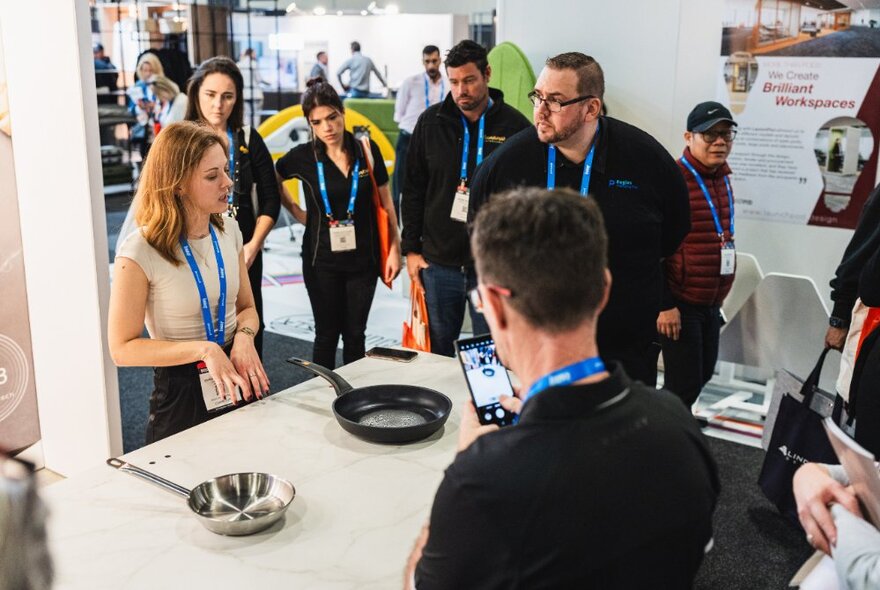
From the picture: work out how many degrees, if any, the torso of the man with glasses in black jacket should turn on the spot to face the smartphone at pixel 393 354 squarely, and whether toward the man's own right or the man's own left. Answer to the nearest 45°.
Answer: approximately 45° to the man's own right

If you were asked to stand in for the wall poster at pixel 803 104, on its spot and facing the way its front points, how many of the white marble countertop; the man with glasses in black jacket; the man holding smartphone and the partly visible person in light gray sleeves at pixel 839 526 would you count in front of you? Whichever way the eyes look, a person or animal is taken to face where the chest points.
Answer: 4

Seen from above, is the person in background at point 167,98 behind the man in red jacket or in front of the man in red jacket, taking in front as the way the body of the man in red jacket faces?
behind

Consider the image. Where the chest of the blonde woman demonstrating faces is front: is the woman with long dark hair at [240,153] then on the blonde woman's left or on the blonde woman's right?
on the blonde woman's left

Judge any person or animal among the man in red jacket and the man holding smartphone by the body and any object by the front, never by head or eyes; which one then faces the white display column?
the man holding smartphone

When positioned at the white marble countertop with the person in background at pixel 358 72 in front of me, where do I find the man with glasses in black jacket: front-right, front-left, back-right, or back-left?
front-right

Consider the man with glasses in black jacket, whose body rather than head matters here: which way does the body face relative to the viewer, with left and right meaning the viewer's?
facing the viewer and to the left of the viewer

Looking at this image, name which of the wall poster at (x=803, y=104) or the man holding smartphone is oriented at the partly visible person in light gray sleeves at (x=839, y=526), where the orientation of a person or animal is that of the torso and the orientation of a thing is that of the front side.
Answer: the wall poster

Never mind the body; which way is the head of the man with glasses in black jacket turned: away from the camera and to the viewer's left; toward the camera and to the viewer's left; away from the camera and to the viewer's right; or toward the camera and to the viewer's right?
toward the camera and to the viewer's left

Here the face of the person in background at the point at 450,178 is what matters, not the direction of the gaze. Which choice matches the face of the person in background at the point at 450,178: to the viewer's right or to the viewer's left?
to the viewer's left

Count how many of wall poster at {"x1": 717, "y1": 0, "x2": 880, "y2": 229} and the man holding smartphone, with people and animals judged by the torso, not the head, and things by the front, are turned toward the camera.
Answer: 1

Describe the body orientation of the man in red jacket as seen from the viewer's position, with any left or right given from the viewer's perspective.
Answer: facing the viewer and to the right of the viewer

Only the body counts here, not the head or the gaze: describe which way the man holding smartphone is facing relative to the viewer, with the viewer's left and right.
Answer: facing away from the viewer and to the left of the viewer

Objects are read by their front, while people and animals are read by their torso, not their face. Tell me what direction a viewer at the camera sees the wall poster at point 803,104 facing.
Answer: facing the viewer

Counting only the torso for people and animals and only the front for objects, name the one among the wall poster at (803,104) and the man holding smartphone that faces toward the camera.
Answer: the wall poster

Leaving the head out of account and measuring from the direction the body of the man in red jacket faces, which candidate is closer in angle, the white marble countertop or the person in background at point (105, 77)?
the white marble countertop

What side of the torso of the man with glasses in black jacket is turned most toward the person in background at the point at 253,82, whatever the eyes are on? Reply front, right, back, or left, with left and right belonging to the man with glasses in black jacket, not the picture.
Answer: right
